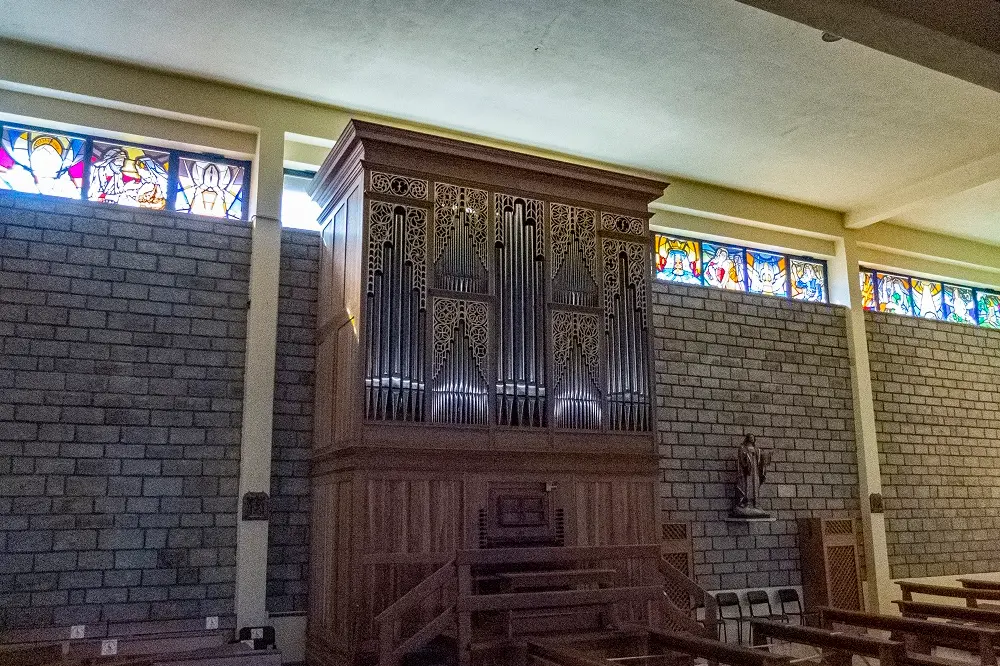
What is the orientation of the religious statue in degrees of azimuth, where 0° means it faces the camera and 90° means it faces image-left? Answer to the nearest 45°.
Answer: approximately 315°

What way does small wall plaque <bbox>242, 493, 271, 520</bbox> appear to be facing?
toward the camera

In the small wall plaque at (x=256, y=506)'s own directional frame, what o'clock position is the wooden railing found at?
The wooden railing is roughly at 10 o'clock from the small wall plaque.

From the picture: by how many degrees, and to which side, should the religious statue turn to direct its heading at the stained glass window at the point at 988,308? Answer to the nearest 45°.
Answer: approximately 90° to its left

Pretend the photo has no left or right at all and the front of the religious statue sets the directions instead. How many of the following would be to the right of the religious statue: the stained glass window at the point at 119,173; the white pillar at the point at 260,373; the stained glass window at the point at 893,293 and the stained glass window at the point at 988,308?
2

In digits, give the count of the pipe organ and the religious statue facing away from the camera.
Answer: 0

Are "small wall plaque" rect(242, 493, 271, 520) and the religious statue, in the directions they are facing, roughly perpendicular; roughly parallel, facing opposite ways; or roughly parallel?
roughly parallel

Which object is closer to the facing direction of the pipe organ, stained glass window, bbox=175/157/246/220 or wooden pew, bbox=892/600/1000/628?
the wooden pew

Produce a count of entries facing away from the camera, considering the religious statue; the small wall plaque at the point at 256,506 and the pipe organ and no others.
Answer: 0

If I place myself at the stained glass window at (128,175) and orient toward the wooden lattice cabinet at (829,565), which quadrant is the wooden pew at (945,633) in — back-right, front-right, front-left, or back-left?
front-right

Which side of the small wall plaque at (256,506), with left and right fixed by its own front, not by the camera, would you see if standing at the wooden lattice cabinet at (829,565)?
left

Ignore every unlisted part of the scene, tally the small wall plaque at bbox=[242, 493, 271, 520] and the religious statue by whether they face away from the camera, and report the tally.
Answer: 0

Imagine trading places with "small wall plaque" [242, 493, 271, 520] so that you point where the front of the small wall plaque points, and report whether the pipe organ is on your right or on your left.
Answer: on your left

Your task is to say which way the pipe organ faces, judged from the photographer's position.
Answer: facing the viewer and to the right of the viewer

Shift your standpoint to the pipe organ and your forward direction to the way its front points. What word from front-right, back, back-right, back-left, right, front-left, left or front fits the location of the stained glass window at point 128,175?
back-right

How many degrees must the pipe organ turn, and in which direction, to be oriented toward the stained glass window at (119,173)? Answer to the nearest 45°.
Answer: approximately 135° to its right

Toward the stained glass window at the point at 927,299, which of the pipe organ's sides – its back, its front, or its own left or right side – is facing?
left
